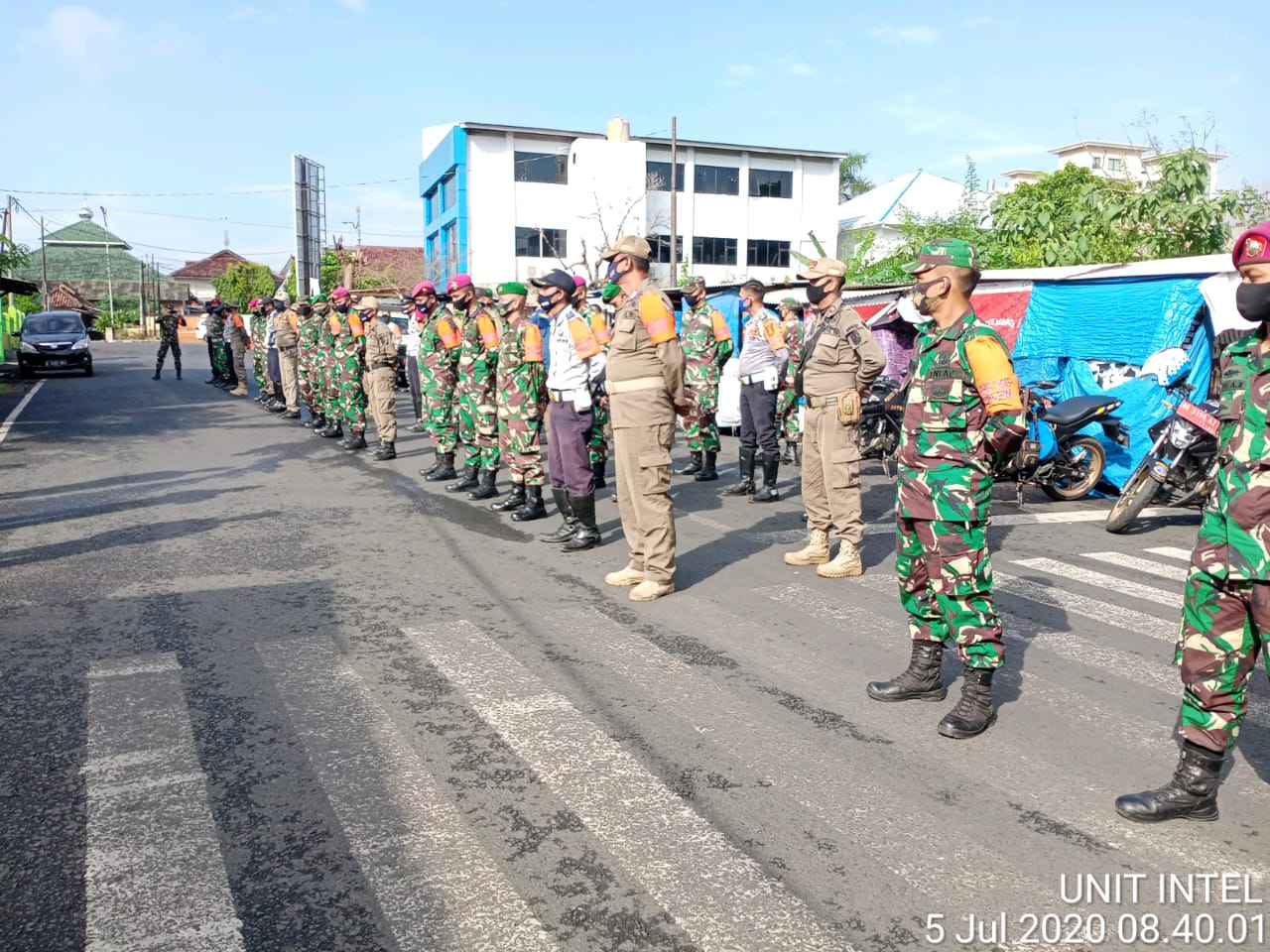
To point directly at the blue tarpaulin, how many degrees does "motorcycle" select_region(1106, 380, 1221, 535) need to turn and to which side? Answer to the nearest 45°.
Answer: approximately 135° to its right

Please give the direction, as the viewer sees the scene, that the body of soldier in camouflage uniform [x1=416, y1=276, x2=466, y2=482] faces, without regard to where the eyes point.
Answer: to the viewer's left

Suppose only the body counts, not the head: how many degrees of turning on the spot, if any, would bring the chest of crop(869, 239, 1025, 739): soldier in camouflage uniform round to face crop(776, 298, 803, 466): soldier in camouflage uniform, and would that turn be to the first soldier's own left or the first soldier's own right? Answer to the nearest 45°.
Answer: approximately 135° to the first soldier's own right

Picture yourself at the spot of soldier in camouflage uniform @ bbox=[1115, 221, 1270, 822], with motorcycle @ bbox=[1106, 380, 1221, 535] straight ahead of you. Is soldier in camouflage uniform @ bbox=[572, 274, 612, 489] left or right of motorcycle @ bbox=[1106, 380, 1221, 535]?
left

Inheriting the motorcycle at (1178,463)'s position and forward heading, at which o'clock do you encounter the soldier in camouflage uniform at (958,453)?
The soldier in camouflage uniform is roughly at 11 o'clock from the motorcycle.

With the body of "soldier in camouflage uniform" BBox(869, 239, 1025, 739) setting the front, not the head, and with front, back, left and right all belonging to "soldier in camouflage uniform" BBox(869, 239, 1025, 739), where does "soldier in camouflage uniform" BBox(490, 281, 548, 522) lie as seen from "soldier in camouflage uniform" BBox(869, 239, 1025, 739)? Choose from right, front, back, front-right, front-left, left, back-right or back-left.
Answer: right

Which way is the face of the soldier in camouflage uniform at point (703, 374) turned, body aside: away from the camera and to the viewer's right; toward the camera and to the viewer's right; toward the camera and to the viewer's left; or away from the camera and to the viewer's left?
toward the camera and to the viewer's left

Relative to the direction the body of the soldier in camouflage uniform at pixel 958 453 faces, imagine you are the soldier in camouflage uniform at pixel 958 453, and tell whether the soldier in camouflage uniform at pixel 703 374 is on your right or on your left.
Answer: on your right

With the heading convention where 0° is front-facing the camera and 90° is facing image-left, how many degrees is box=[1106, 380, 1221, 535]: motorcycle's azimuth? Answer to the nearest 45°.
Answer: approximately 45°
